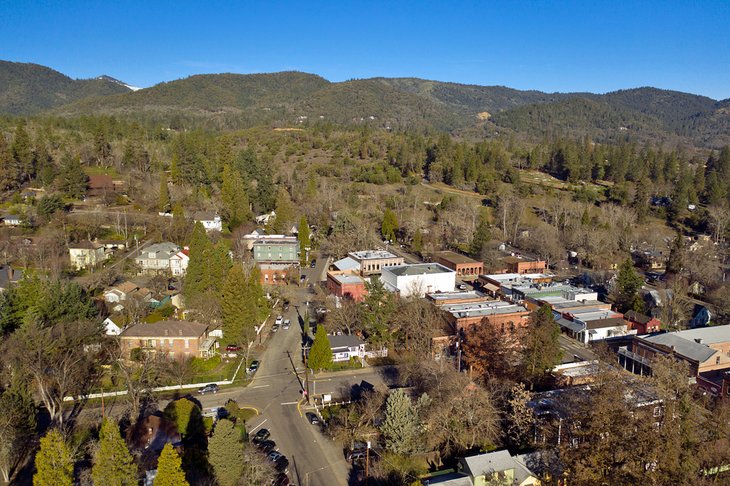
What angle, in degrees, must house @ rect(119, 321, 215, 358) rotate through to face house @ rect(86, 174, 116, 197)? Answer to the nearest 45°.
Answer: approximately 90° to its left

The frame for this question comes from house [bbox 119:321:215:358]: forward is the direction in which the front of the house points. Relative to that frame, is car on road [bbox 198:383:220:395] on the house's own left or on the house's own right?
on the house's own right

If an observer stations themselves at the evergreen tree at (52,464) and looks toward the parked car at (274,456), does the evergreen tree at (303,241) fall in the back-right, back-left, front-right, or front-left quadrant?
front-left

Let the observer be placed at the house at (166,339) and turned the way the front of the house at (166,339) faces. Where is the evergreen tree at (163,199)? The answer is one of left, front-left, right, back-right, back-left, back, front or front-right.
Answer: left

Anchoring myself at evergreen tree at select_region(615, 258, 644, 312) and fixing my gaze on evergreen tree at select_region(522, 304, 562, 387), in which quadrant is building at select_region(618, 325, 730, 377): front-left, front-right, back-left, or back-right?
front-left

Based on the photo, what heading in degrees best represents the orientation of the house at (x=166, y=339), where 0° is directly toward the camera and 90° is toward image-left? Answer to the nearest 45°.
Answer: approximately 270°

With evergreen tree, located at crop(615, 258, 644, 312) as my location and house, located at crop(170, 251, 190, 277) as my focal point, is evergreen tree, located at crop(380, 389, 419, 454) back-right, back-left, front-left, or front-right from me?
front-left

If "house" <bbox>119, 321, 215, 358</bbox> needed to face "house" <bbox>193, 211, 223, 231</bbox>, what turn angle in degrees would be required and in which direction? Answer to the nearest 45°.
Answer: approximately 90° to its left

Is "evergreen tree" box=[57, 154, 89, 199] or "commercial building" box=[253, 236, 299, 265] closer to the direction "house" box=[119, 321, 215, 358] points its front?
the commercial building

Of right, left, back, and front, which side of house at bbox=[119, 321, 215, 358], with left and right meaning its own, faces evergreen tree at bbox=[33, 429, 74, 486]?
right

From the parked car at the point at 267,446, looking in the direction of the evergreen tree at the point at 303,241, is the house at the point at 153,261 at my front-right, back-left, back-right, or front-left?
front-left

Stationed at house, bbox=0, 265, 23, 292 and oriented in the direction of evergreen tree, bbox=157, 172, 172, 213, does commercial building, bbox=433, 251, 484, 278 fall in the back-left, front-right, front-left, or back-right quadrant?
front-right

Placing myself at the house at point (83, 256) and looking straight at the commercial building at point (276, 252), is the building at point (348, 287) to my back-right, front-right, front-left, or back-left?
front-right

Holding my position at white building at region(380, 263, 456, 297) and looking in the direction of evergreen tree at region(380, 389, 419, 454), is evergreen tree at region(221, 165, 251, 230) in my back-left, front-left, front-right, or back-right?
back-right
